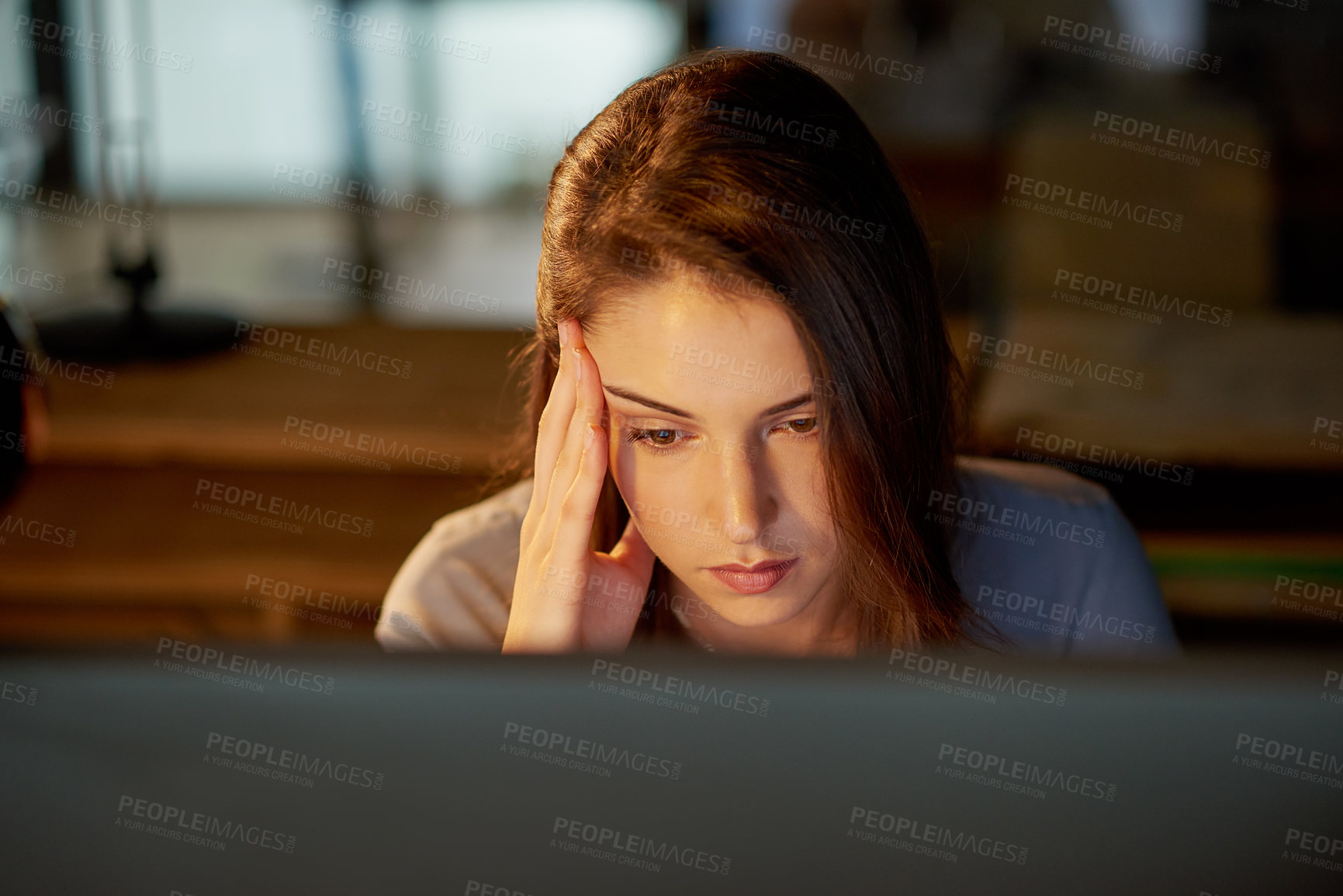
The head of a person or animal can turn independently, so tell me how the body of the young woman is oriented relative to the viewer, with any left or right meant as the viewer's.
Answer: facing the viewer
